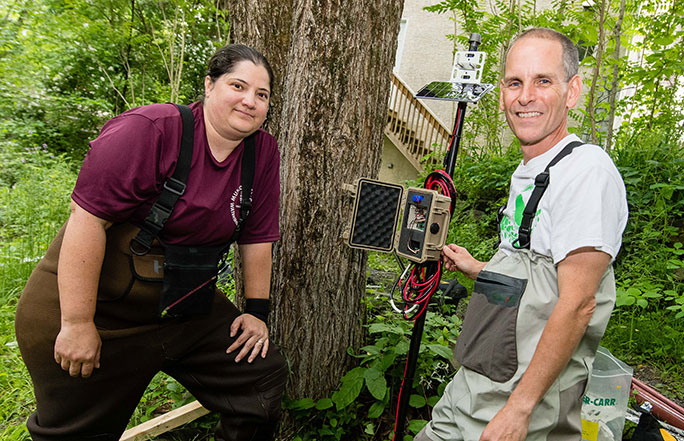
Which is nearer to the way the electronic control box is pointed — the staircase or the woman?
the woman

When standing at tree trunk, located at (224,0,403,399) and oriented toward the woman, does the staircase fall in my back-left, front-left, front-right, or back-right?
back-right

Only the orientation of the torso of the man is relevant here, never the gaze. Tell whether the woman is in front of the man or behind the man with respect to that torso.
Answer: in front

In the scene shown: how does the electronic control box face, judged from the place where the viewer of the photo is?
facing the viewer and to the left of the viewer

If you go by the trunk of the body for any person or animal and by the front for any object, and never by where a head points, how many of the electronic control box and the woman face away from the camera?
0

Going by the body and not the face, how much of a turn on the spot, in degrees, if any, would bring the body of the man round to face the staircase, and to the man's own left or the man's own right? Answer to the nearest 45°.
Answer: approximately 135° to the man's own right

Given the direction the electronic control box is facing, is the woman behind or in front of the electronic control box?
in front

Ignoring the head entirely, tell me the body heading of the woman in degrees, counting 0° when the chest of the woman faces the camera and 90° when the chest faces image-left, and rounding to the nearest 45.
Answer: approximately 315°
